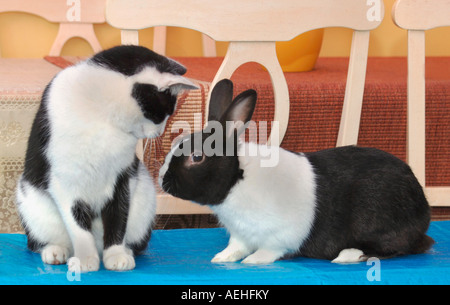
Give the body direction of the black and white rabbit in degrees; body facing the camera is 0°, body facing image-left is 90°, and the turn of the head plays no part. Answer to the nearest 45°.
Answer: approximately 90°

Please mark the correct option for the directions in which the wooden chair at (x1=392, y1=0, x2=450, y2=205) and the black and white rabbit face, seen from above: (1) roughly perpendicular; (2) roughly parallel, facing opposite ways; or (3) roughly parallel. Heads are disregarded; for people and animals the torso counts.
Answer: roughly perpendicular

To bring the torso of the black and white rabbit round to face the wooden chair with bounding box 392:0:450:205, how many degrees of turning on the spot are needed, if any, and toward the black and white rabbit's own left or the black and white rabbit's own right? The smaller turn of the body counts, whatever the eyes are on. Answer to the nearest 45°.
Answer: approximately 135° to the black and white rabbit's own right

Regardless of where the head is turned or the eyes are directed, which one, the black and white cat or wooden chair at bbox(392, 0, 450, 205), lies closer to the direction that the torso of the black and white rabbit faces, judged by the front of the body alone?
the black and white cat

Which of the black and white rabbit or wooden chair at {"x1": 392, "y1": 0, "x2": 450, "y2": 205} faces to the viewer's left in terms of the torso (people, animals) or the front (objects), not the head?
the black and white rabbit

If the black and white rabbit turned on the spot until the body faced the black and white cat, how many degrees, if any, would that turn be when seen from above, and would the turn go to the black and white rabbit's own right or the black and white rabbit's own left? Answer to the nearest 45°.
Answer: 0° — it already faces it
